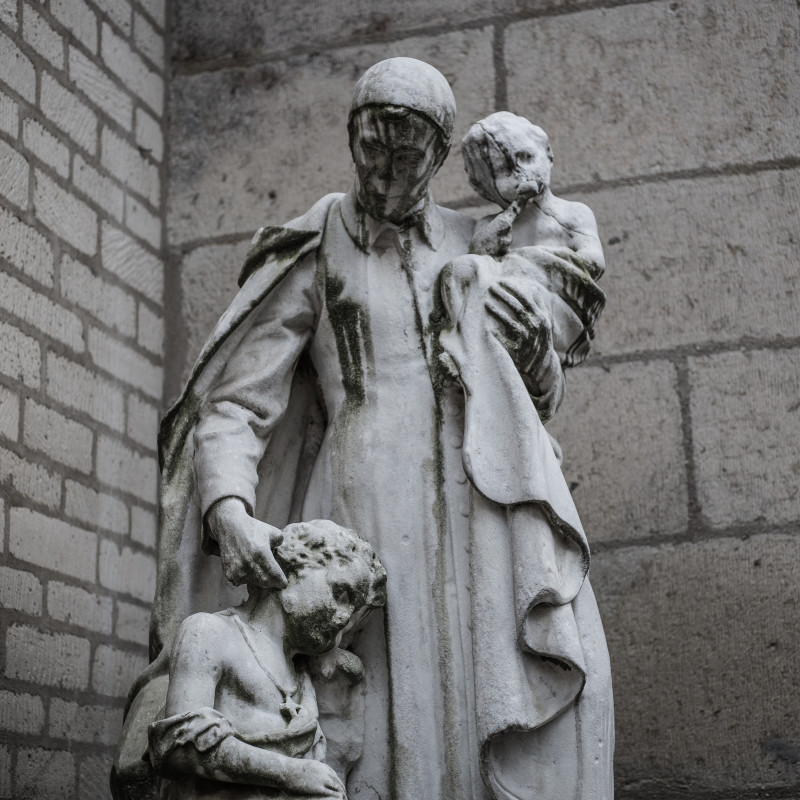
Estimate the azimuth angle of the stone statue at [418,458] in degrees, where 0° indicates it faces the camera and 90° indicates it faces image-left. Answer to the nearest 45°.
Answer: approximately 0°

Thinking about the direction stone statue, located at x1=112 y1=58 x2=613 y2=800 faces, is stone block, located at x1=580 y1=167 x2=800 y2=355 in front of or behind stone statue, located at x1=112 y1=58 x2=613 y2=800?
behind

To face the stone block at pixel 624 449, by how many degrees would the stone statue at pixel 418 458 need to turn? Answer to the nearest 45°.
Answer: approximately 135° to its left

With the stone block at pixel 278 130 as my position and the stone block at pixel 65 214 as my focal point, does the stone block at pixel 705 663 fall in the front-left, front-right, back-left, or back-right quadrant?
back-left

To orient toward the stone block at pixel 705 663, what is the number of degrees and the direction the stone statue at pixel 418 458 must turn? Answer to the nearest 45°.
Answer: approximately 135° to its left

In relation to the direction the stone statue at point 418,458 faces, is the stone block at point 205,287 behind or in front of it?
behind

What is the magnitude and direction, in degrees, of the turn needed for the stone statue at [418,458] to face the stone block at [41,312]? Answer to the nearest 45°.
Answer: approximately 135° to its right
